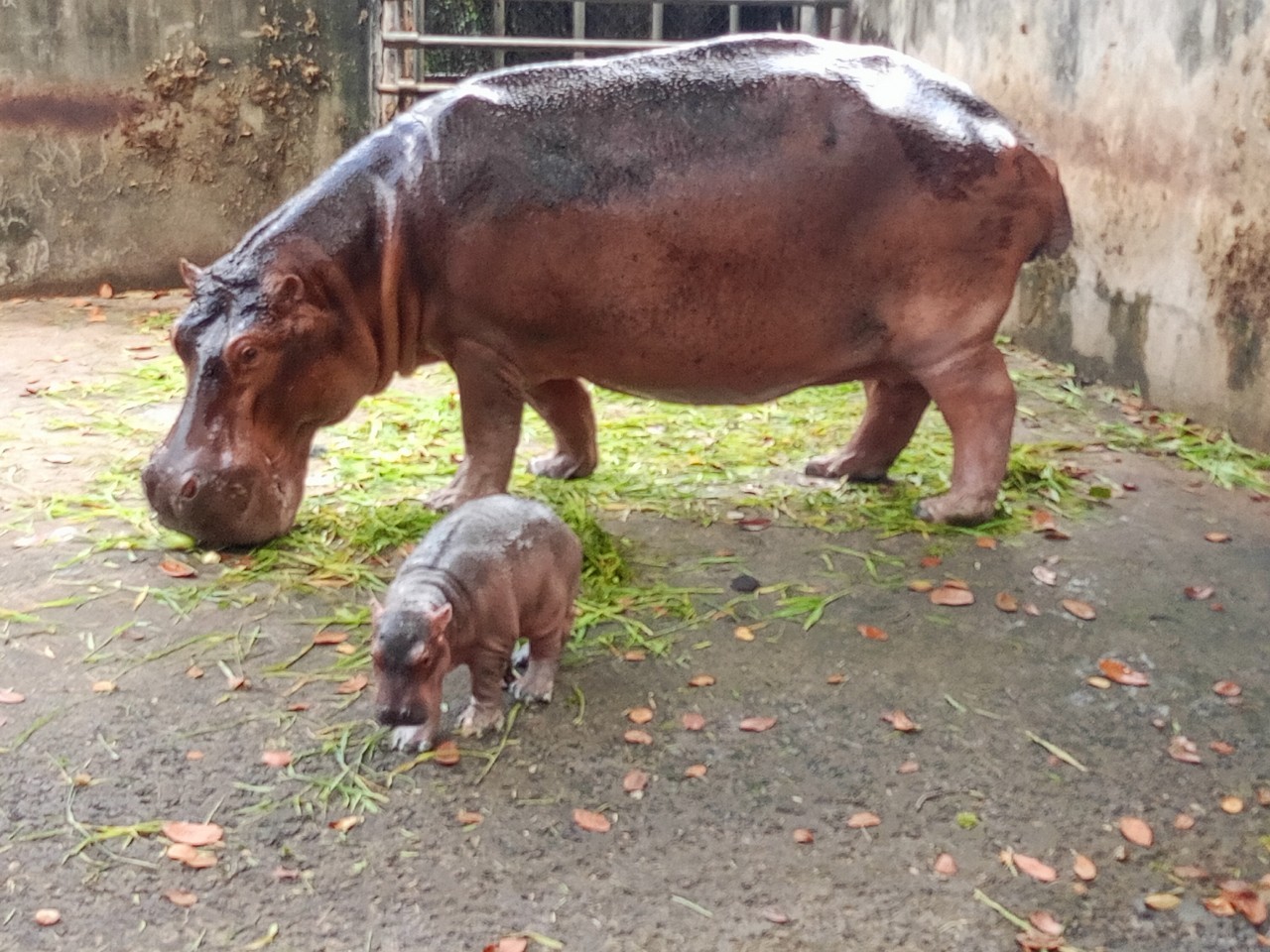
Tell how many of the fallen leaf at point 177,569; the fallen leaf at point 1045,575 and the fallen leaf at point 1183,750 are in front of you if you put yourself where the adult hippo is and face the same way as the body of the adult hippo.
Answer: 1

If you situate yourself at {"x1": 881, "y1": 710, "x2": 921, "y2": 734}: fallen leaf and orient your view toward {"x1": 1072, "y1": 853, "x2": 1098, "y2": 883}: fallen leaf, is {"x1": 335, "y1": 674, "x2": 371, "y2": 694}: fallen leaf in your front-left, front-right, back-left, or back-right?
back-right

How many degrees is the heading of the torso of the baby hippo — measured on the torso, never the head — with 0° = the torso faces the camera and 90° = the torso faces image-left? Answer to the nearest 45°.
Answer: approximately 45°

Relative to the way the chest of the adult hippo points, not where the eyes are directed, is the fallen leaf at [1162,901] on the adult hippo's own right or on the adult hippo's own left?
on the adult hippo's own left

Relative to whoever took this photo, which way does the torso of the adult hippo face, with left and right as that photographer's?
facing to the left of the viewer

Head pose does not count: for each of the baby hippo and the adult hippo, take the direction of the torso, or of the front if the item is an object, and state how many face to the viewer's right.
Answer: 0

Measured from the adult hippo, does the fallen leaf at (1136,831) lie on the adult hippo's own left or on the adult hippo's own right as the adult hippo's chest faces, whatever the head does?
on the adult hippo's own left

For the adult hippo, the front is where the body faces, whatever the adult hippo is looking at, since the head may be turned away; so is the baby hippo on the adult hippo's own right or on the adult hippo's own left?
on the adult hippo's own left

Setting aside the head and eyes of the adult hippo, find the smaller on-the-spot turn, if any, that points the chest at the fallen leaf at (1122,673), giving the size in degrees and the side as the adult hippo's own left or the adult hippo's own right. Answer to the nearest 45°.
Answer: approximately 135° to the adult hippo's own left

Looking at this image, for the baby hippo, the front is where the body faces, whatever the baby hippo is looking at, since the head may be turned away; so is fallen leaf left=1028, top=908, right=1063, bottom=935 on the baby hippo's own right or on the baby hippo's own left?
on the baby hippo's own left
